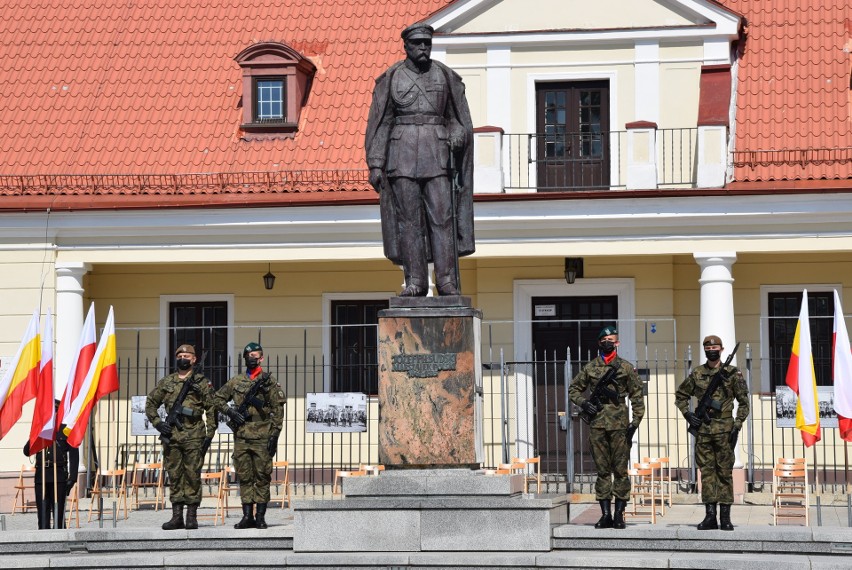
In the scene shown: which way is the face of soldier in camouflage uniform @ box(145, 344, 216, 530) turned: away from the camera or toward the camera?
toward the camera

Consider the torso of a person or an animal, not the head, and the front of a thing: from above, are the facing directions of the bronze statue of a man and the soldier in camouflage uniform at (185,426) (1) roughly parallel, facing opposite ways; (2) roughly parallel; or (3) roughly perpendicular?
roughly parallel

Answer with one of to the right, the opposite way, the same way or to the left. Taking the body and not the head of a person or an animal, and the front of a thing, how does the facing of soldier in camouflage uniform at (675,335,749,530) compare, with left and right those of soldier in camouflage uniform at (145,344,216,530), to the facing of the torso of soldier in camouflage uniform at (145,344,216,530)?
the same way

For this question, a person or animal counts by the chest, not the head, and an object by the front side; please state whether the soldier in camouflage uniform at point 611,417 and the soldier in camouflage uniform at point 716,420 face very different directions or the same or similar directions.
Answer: same or similar directions

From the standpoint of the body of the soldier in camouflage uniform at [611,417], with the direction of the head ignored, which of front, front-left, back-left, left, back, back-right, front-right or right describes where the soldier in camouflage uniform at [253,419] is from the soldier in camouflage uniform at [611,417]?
right

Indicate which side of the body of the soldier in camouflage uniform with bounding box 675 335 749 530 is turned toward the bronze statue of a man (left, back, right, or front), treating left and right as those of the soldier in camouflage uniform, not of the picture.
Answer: right

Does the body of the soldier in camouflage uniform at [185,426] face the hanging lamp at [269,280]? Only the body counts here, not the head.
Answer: no

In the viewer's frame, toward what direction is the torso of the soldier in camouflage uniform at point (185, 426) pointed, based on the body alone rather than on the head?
toward the camera

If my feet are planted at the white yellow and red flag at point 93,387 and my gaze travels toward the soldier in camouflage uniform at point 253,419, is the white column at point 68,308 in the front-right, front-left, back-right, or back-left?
back-left

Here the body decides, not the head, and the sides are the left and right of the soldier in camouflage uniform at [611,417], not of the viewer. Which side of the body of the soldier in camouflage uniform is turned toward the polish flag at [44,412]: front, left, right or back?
right

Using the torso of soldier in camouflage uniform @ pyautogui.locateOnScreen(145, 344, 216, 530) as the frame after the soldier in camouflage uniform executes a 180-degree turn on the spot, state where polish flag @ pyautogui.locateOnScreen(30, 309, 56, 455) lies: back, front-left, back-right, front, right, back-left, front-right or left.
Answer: front-left

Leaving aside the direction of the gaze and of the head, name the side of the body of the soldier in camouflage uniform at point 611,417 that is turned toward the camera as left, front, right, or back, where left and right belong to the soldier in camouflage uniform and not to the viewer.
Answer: front

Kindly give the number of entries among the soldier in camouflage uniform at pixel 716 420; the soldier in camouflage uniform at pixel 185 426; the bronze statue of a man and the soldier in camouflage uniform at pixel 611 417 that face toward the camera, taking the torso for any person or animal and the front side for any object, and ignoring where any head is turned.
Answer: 4

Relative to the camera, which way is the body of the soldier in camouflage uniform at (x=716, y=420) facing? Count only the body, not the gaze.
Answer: toward the camera

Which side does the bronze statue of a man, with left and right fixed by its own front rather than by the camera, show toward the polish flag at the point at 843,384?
left

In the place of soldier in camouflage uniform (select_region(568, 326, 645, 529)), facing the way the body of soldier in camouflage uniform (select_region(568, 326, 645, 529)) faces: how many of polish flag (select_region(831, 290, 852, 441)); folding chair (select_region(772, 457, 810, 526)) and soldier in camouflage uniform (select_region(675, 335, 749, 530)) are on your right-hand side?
0
